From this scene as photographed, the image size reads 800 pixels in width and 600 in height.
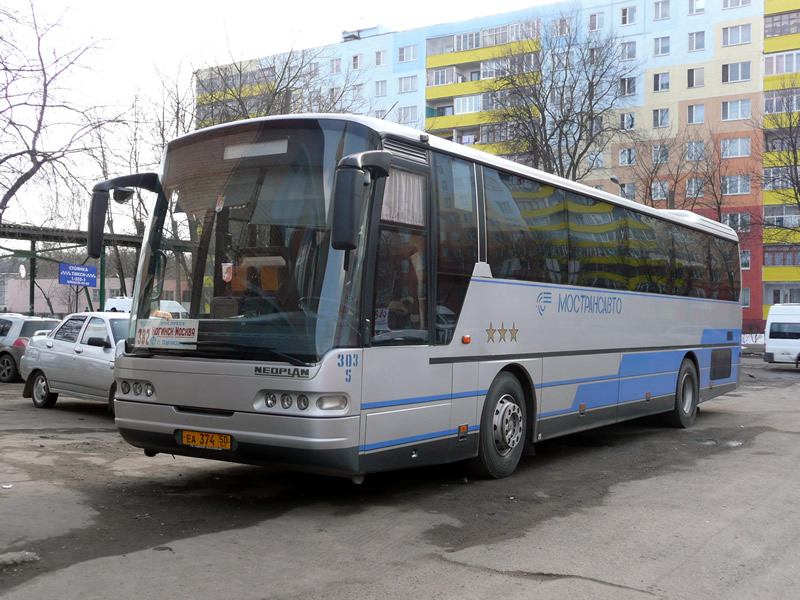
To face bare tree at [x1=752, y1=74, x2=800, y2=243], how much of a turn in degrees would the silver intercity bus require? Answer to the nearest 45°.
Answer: approximately 180°

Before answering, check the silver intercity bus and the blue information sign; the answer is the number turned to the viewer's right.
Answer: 0

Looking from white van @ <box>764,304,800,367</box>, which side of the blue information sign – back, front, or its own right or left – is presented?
left

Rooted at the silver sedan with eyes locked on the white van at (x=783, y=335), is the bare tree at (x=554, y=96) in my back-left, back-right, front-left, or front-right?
front-left

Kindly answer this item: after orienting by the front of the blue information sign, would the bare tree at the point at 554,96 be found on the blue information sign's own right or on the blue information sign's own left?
on the blue information sign's own left

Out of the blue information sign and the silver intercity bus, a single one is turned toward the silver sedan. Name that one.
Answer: the blue information sign

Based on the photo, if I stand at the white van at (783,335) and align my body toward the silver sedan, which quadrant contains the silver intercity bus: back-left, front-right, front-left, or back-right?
front-left

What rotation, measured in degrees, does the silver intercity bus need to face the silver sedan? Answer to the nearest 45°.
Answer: approximately 90° to its right

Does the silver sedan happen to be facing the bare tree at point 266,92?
no

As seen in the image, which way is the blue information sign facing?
toward the camera

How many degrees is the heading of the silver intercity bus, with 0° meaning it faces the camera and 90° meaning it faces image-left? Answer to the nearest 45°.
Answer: approximately 45°

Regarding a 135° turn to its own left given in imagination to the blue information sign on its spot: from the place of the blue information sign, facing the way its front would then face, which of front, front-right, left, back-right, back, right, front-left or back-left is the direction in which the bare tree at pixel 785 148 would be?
front-right

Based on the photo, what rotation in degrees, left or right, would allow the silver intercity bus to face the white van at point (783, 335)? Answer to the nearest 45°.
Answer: approximately 180°

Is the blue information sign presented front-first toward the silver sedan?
yes

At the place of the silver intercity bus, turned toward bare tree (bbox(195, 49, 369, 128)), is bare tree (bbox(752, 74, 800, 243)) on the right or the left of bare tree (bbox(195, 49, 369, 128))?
right
